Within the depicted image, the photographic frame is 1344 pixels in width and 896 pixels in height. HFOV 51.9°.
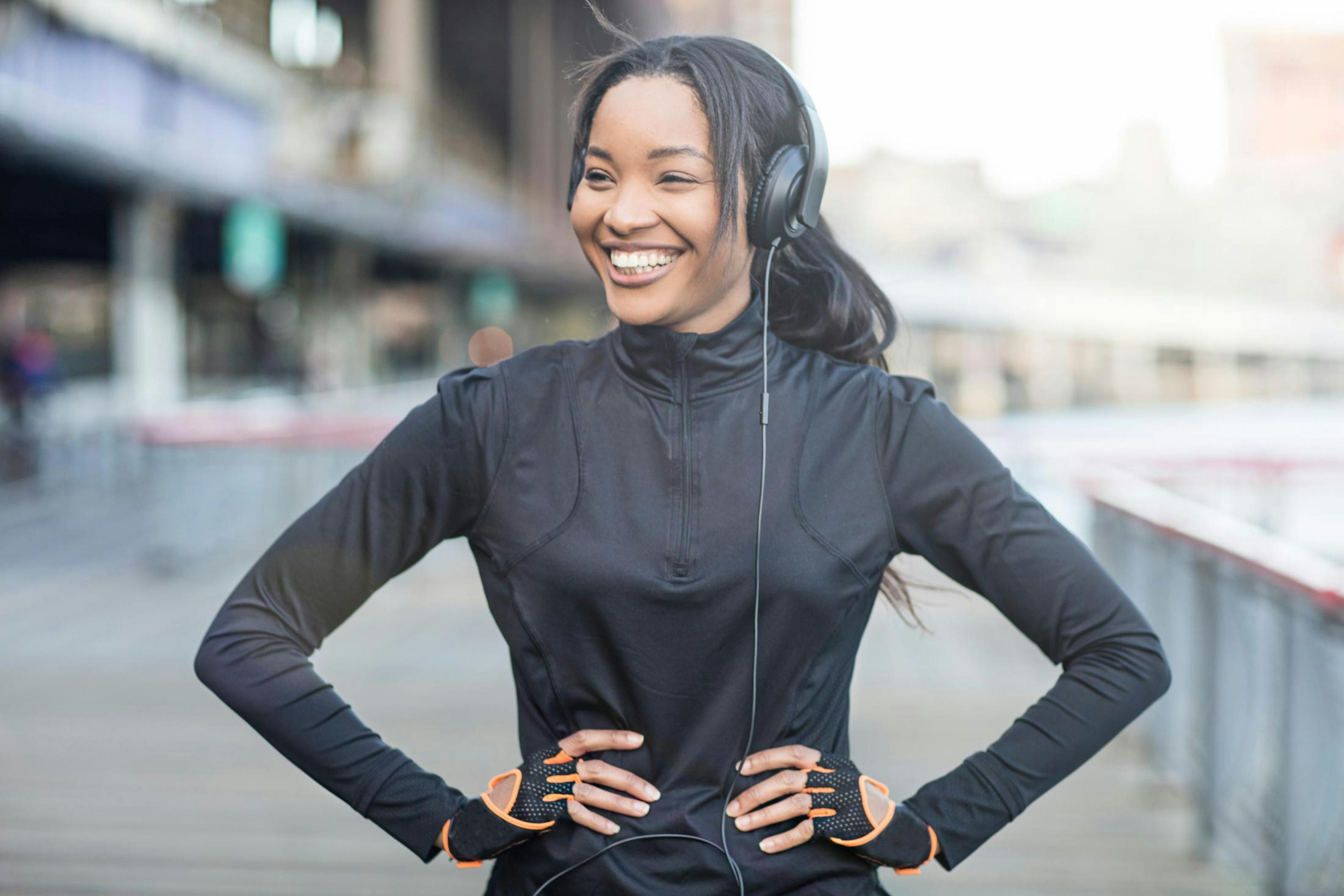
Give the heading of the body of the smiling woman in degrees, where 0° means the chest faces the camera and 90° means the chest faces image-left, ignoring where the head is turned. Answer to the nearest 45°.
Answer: approximately 0°

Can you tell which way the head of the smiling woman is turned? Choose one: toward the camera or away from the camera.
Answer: toward the camera

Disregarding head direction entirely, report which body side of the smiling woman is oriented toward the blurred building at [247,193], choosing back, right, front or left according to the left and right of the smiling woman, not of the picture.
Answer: back

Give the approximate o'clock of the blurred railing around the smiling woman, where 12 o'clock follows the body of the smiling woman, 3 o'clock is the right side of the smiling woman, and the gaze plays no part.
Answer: The blurred railing is roughly at 7 o'clock from the smiling woman.
